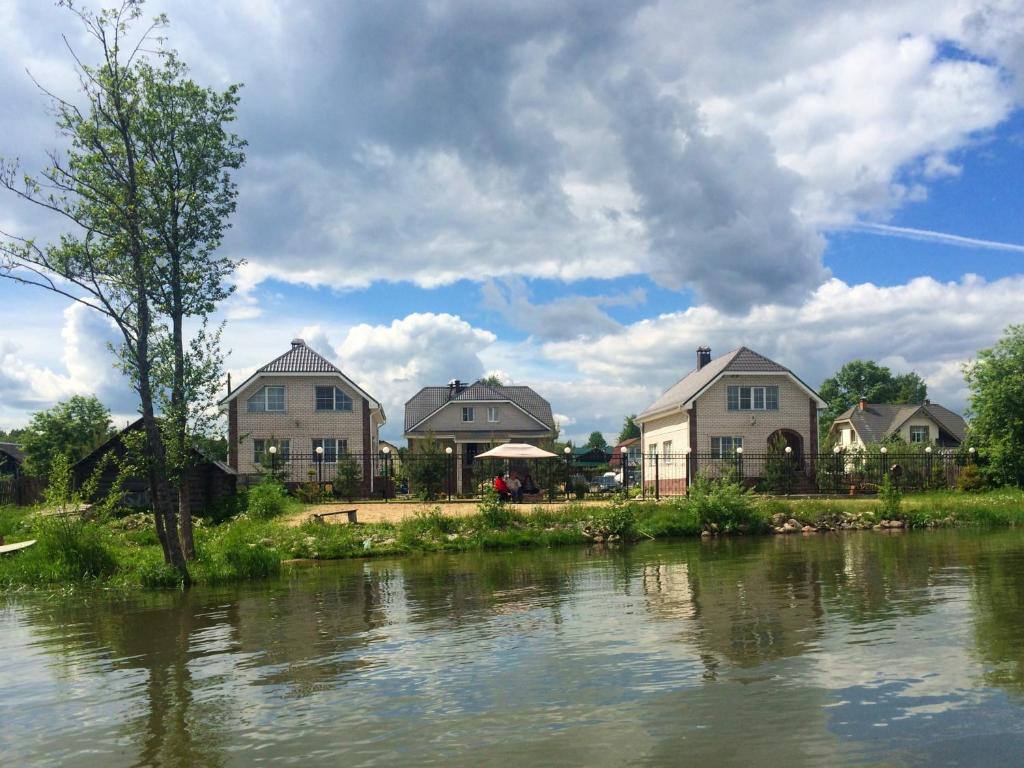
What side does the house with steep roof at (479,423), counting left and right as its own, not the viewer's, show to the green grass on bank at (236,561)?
front

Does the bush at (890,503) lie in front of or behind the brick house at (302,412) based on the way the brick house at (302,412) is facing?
in front

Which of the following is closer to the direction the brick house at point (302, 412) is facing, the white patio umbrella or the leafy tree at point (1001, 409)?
the white patio umbrella

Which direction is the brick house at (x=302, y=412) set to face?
toward the camera

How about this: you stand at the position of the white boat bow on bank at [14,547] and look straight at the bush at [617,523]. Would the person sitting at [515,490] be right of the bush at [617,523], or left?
left

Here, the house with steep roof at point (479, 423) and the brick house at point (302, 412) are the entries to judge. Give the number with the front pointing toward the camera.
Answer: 2

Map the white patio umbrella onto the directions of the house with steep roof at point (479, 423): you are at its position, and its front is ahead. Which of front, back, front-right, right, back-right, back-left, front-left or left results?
front

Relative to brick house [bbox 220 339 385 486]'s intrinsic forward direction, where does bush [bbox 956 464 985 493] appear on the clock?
The bush is roughly at 10 o'clock from the brick house.

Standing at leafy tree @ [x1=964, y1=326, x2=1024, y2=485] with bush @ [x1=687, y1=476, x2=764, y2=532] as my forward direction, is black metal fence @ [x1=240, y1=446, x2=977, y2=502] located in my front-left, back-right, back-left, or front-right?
front-right

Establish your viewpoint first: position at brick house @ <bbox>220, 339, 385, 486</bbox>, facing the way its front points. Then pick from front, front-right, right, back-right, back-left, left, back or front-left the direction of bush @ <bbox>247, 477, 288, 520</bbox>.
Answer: front

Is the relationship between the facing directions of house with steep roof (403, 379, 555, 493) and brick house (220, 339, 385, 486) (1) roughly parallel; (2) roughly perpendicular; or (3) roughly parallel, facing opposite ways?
roughly parallel

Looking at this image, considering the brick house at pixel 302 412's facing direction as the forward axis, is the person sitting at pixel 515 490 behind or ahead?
ahead

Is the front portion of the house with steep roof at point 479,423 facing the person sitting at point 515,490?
yes
